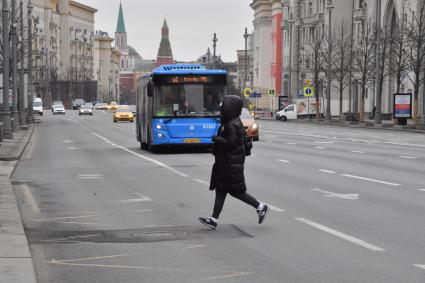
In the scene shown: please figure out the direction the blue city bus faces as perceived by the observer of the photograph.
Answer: facing the viewer

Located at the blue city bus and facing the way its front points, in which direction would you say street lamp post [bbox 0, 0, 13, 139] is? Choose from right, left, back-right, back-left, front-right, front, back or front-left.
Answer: back-right
